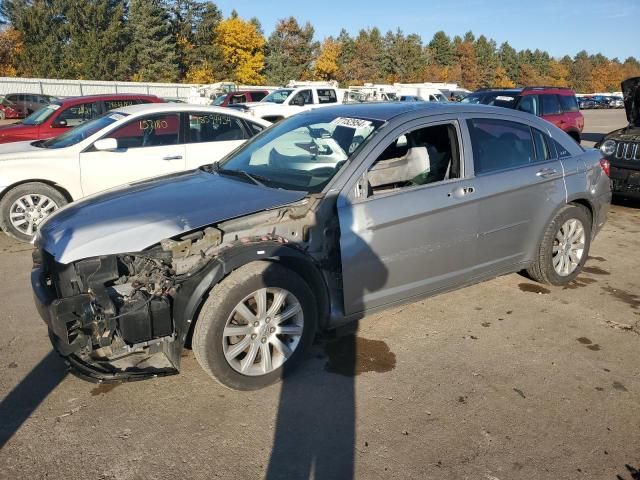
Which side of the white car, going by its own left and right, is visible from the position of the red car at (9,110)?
right

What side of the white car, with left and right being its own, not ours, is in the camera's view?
left

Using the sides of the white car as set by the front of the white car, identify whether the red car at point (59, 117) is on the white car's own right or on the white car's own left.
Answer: on the white car's own right

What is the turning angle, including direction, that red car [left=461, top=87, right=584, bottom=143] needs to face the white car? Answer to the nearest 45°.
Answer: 0° — it already faces it

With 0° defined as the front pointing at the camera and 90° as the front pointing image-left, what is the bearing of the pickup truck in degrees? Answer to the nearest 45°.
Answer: approximately 45°

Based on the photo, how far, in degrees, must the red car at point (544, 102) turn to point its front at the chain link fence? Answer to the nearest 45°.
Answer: approximately 90° to its right
